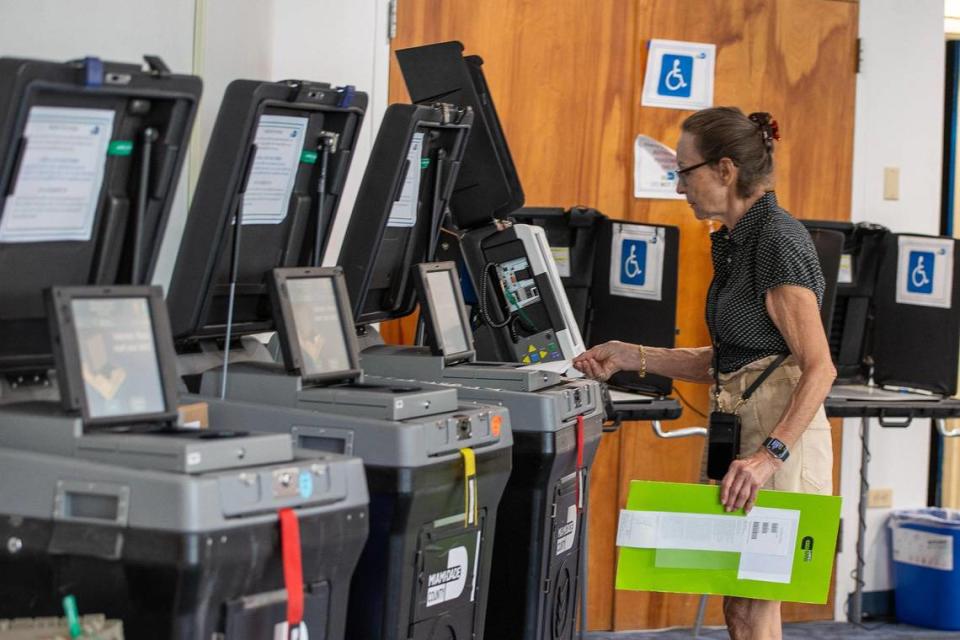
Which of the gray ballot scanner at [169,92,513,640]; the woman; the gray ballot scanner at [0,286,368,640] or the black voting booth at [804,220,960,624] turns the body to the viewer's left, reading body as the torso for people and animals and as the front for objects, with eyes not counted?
the woman

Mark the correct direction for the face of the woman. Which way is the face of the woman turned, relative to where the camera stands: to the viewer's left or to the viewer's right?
to the viewer's left

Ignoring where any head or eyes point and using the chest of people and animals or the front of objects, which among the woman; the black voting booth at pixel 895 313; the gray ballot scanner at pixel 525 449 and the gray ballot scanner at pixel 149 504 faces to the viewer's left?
the woman

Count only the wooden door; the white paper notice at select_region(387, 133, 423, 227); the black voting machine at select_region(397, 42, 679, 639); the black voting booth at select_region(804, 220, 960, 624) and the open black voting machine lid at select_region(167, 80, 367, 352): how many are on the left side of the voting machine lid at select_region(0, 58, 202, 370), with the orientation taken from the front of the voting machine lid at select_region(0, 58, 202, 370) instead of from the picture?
5
